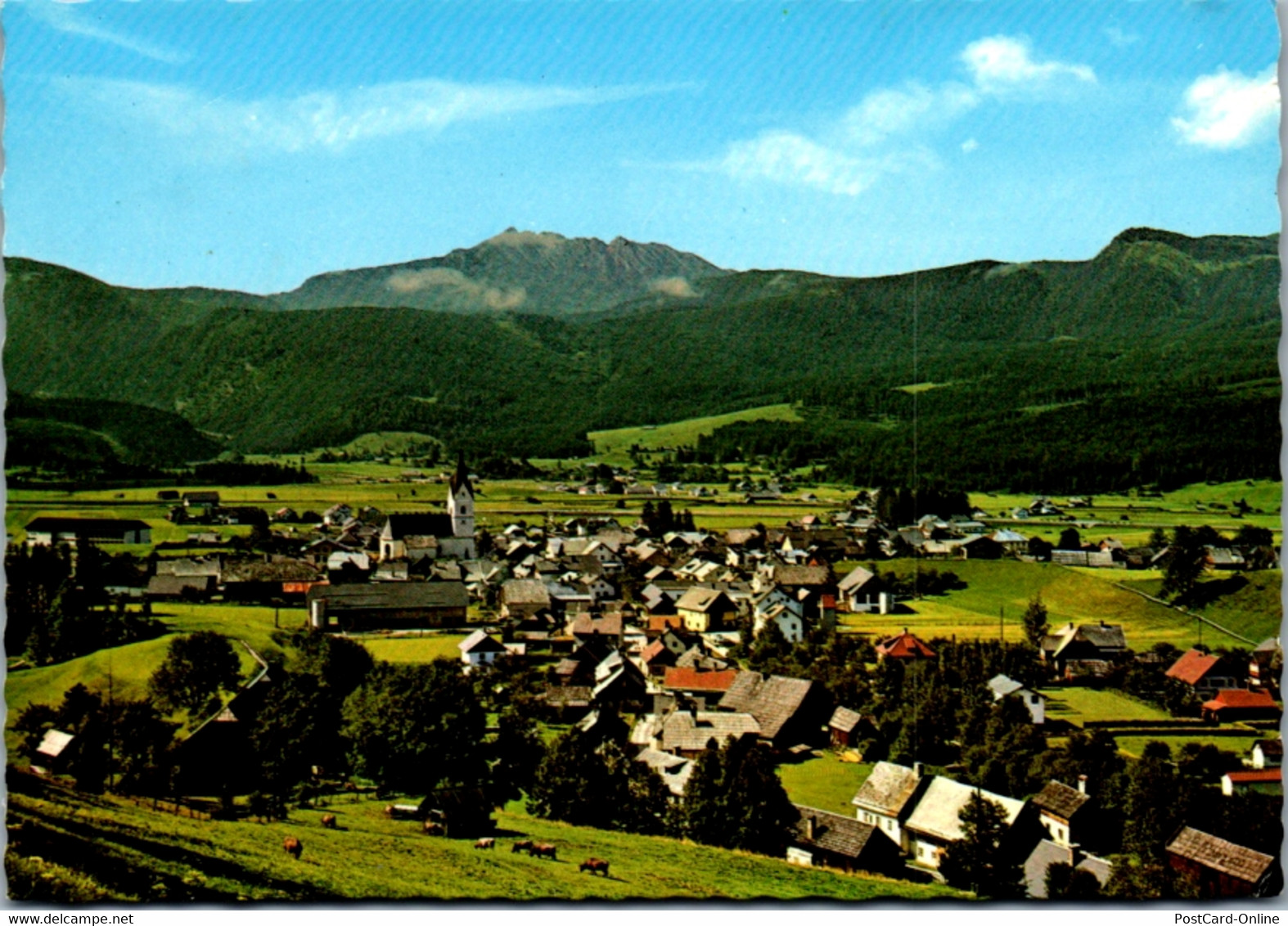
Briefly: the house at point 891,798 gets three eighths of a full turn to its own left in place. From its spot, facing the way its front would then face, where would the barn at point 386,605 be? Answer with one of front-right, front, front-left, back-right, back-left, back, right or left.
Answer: back-left

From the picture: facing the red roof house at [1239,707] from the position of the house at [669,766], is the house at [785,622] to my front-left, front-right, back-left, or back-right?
front-left

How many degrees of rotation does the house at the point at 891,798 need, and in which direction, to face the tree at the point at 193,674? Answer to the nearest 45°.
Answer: approximately 45° to its right

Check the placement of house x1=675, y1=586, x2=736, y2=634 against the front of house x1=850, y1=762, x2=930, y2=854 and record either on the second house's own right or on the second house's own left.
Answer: on the second house's own right

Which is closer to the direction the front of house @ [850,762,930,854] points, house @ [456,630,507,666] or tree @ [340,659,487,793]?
the tree

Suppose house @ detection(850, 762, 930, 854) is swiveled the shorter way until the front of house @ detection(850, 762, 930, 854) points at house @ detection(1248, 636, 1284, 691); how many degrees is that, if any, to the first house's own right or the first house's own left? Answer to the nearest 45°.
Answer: approximately 180°

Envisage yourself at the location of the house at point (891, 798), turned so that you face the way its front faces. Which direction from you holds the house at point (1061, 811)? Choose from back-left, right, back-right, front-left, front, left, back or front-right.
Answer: back-left

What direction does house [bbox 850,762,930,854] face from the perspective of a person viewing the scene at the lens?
facing the viewer and to the left of the viewer

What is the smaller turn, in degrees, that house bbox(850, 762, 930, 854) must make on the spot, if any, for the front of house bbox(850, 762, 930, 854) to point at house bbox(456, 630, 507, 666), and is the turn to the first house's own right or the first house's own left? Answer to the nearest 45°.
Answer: approximately 90° to the first house's own right

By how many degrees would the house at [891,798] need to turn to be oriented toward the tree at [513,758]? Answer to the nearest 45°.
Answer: approximately 45° to its right

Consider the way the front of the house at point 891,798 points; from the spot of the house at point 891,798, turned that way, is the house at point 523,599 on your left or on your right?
on your right

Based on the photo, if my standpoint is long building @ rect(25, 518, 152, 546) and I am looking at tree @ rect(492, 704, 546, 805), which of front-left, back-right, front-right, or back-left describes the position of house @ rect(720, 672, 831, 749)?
front-left

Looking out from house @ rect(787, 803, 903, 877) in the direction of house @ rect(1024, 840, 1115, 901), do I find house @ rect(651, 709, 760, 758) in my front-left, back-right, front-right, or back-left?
back-left
